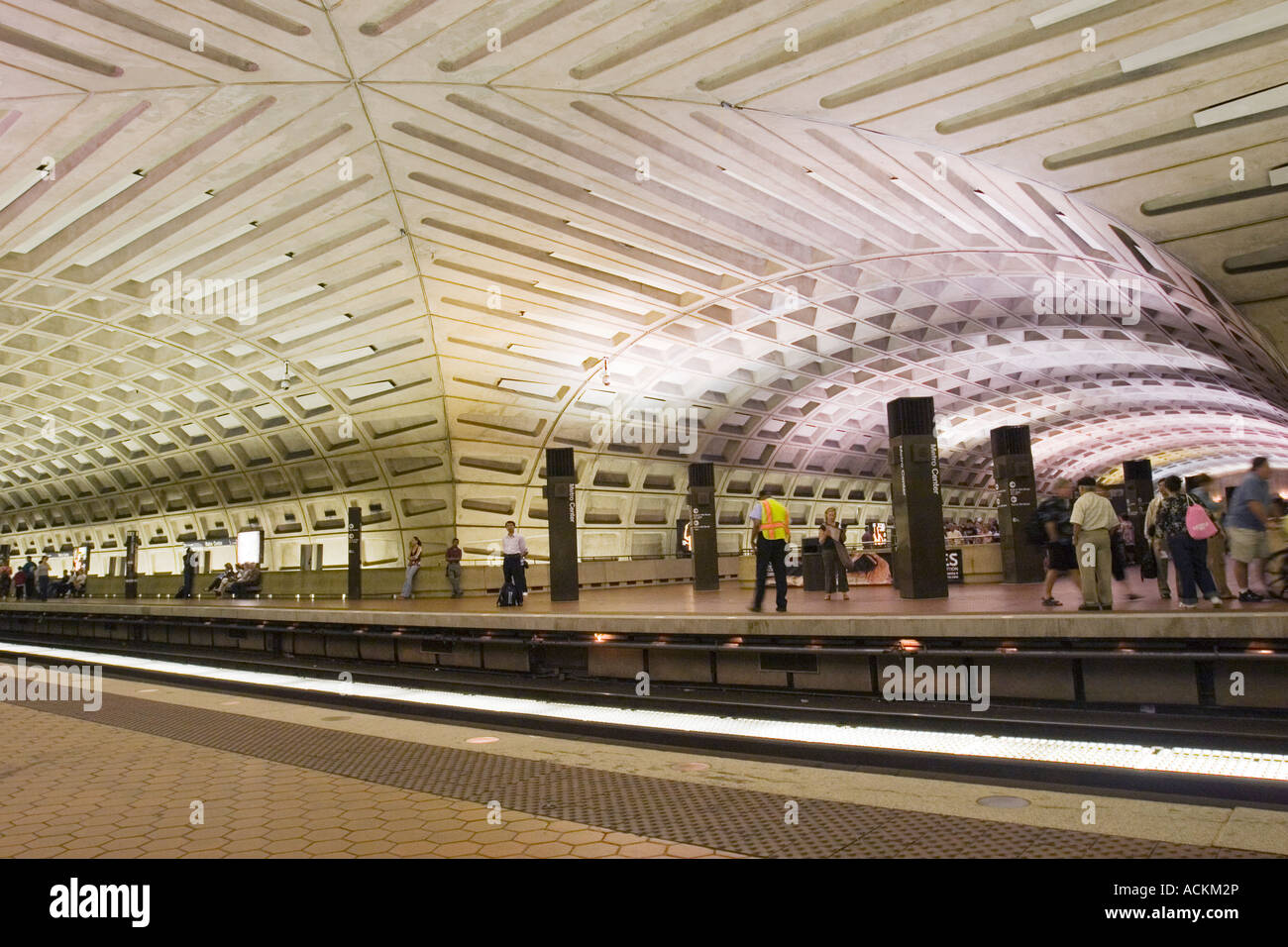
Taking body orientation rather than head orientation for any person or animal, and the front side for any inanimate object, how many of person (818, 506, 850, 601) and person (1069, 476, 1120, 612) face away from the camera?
1

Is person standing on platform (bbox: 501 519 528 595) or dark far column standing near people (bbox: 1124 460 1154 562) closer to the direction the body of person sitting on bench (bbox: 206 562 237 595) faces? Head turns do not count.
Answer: the person standing on platform

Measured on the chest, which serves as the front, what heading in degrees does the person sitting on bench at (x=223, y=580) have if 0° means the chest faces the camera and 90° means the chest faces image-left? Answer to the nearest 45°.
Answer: approximately 45°

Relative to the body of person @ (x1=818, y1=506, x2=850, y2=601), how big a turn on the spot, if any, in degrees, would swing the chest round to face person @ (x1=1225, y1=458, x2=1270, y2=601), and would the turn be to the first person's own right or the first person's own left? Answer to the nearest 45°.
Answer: approximately 45° to the first person's own left

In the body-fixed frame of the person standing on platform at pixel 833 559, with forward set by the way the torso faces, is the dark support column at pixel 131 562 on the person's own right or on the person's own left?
on the person's own right

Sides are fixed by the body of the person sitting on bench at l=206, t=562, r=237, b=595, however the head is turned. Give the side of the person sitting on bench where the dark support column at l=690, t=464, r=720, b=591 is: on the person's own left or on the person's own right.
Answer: on the person's own left

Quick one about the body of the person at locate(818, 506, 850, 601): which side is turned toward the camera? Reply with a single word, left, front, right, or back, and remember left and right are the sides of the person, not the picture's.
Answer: front

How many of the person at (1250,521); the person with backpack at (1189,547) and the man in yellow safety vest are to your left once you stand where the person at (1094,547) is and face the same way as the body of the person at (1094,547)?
1
